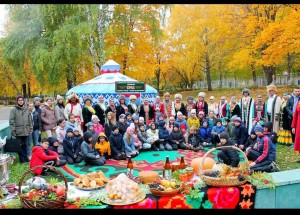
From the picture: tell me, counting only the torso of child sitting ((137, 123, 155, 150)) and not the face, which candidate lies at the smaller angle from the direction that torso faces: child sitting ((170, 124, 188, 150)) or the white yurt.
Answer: the child sitting

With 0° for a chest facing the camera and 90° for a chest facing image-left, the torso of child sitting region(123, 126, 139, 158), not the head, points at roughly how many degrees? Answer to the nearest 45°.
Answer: approximately 315°

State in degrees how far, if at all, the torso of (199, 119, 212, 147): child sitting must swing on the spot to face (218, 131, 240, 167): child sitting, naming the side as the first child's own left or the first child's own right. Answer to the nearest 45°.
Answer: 0° — they already face them

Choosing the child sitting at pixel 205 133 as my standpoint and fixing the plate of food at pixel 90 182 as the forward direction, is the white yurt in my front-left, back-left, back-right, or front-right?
back-right

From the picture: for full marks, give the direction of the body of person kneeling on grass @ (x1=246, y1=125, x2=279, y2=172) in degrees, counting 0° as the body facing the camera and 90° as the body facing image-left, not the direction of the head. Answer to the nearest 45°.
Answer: approximately 90°

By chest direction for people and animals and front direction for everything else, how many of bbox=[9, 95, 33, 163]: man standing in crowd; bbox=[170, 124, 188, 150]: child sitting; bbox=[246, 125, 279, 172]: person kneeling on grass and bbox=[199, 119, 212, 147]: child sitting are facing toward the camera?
3

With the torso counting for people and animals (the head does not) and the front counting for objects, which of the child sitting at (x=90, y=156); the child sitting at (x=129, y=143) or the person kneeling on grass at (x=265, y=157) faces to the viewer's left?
the person kneeling on grass

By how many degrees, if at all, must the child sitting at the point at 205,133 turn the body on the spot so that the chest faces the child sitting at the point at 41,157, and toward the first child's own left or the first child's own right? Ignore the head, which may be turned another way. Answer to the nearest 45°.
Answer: approximately 45° to the first child's own right
